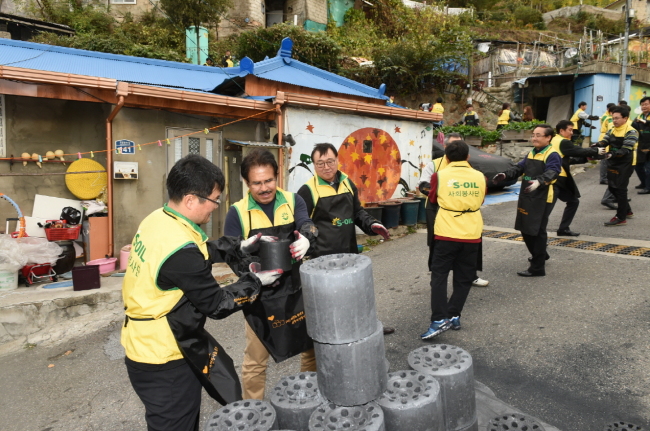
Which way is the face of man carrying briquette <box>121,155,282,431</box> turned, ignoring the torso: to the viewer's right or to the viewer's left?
to the viewer's right

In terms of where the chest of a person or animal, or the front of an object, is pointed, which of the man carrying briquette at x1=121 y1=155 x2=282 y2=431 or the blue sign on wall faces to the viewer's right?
the man carrying briquette

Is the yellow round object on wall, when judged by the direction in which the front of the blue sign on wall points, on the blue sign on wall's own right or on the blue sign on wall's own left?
on the blue sign on wall's own right

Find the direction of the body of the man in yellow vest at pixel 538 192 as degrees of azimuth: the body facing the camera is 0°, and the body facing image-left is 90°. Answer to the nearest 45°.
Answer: approximately 45°

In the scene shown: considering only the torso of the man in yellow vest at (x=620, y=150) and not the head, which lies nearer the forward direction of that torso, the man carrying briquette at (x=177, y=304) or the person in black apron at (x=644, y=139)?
the man carrying briquette

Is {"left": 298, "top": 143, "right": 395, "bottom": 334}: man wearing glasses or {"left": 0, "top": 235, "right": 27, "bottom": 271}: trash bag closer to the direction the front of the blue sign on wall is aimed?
the man wearing glasses

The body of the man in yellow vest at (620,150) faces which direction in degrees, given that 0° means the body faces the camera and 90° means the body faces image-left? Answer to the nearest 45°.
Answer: approximately 45°

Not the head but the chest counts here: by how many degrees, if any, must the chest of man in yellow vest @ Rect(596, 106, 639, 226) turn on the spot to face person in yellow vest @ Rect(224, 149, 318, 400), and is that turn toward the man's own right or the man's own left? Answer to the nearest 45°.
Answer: approximately 45° to the man's own left

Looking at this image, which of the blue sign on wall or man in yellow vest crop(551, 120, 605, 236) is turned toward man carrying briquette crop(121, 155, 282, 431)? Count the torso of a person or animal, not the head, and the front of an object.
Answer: the blue sign on wall
